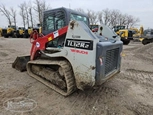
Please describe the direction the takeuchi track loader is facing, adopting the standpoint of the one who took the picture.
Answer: facing away from the viewer and to the left of the viewer
